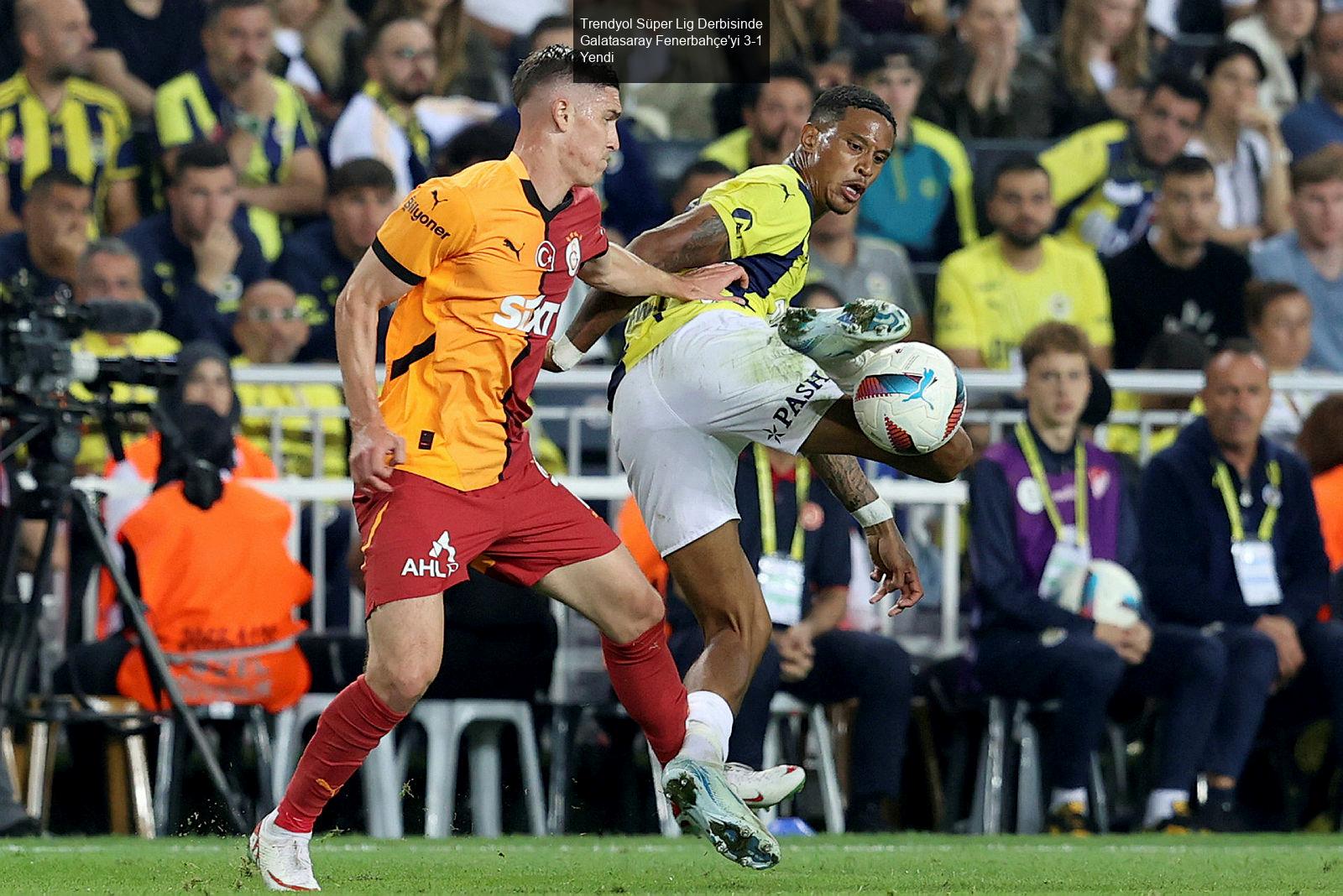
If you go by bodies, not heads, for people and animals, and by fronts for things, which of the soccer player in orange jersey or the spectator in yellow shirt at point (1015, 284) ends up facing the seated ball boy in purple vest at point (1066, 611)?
the spectator in yellow shirt

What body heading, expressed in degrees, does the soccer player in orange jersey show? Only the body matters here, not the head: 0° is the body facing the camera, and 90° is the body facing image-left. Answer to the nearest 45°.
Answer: approximately 315°

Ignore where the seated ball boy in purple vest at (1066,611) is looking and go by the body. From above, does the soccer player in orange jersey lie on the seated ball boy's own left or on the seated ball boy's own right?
on the seated ball boy's own right

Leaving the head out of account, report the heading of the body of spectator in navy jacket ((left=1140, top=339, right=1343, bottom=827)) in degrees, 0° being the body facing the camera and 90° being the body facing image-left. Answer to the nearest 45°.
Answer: approximately 0°

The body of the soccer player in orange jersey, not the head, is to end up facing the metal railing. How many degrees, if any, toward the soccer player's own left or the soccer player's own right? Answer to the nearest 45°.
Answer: approximately 135° to the soccer player's own left

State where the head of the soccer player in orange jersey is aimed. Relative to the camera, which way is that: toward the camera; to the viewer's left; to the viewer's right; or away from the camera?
to the viewer's right

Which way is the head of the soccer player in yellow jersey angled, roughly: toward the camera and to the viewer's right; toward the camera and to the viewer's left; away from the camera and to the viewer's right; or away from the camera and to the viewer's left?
toward the camera and to the viewer's right

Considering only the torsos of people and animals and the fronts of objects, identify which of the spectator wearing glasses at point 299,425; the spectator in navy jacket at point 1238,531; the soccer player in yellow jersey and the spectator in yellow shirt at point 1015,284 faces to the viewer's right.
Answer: the soccer player in yellow jersey

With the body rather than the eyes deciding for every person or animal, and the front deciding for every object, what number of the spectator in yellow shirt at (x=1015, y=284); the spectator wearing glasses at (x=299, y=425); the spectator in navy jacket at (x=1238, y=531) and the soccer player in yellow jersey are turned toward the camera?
3
